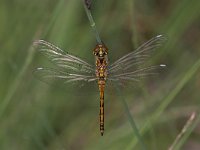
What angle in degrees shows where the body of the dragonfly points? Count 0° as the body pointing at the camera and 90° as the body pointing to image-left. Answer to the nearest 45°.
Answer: approximately 180°
